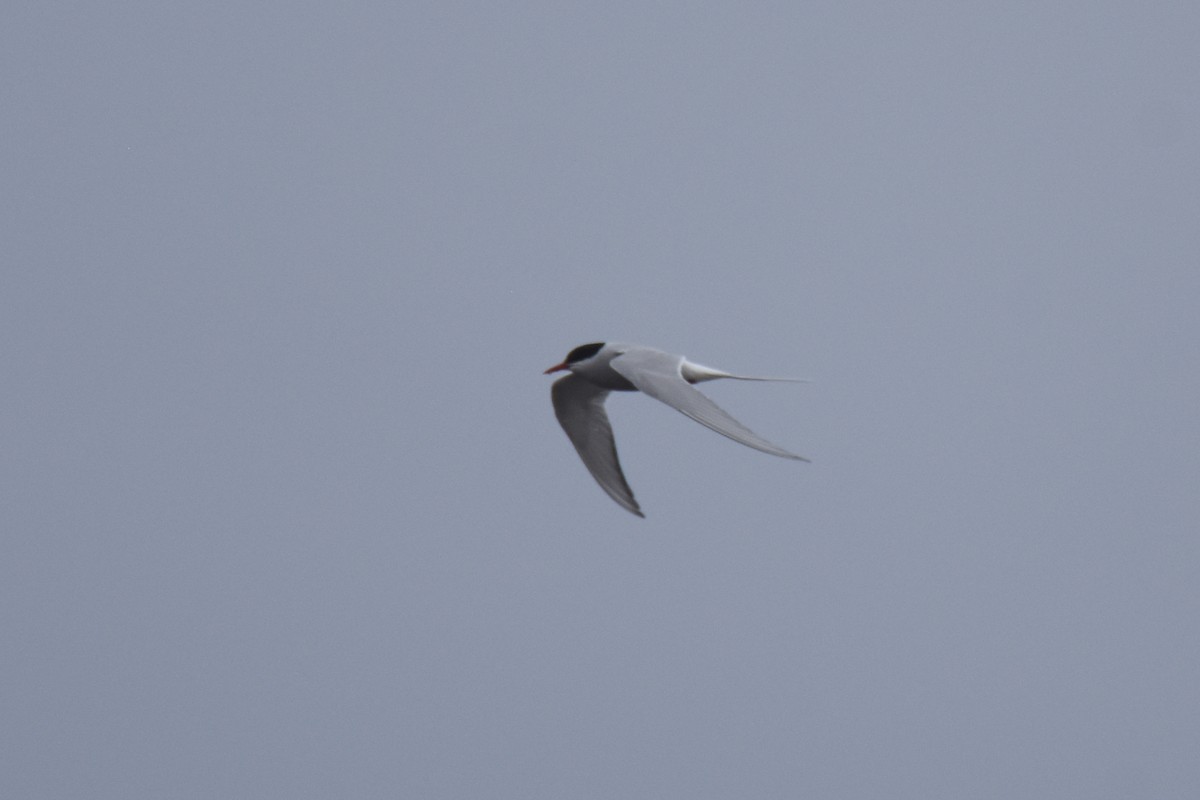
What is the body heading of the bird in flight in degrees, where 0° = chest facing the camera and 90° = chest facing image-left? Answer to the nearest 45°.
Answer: approximately 90°
